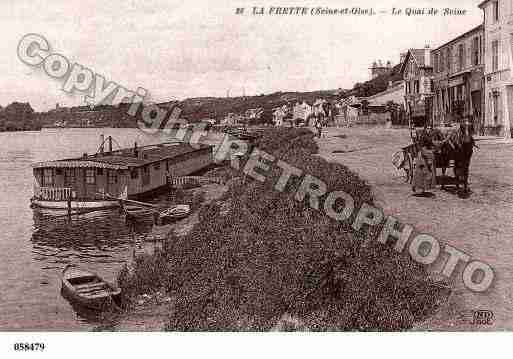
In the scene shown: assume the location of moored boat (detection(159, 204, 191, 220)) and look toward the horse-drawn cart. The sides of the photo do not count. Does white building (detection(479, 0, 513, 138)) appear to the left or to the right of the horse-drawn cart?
left

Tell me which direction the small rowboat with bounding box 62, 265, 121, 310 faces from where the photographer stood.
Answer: facing the viewer and to the right of the viewer

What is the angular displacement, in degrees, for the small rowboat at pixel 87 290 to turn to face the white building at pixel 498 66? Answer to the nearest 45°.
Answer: approximately 90° to its right

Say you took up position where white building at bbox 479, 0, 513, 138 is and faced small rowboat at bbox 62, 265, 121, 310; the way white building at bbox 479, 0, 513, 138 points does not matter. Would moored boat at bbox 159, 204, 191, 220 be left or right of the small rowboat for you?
right

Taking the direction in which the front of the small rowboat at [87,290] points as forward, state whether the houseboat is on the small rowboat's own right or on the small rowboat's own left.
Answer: on the small rowboat's own right

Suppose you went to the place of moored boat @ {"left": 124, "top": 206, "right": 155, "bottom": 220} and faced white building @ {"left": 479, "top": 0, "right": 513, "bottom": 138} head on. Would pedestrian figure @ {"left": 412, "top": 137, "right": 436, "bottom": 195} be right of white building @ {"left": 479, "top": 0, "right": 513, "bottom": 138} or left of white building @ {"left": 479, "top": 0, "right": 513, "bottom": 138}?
right
